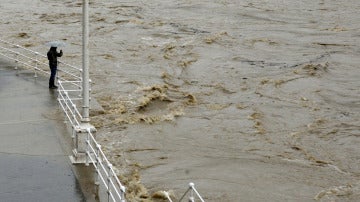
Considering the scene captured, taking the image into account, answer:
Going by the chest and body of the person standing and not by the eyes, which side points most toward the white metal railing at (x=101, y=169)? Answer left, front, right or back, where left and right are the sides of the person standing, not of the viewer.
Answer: right

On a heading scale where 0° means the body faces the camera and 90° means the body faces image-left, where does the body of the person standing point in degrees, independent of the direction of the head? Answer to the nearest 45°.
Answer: approximately 270°
